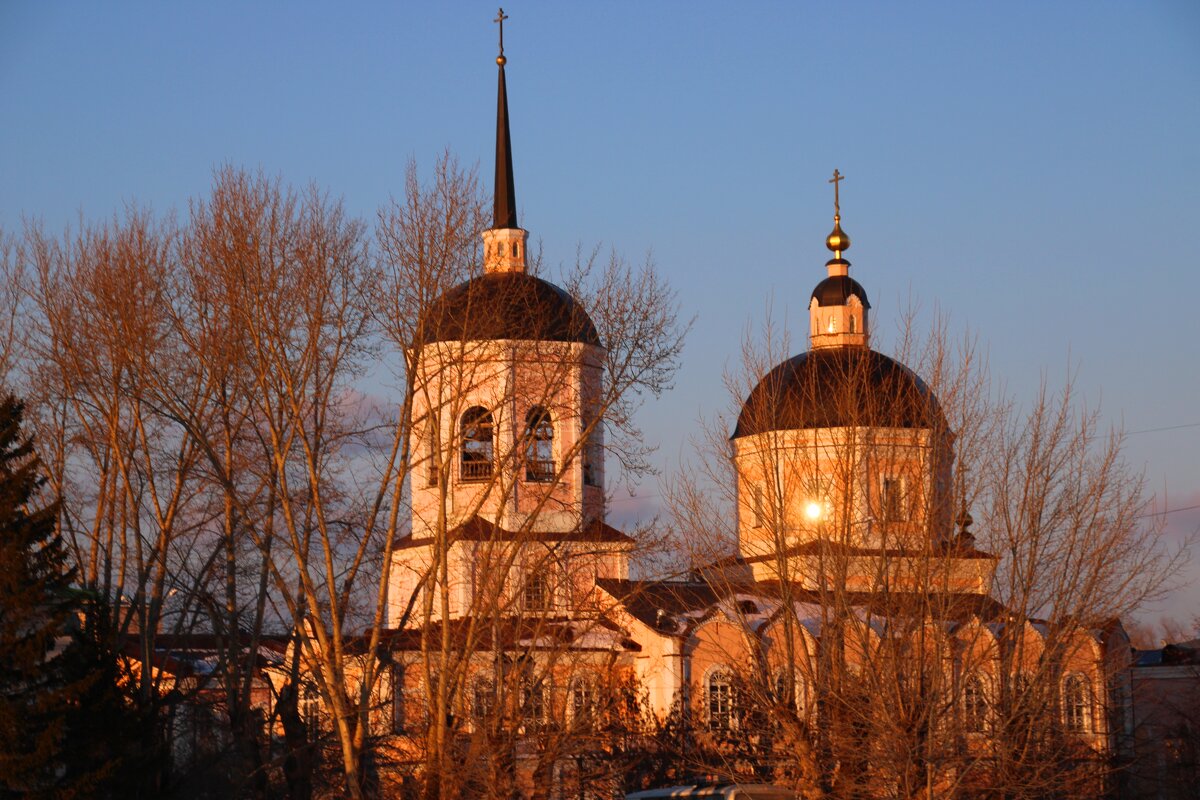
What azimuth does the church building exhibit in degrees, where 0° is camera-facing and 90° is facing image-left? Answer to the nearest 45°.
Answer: approximately 45°

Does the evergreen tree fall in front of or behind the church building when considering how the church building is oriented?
in front
